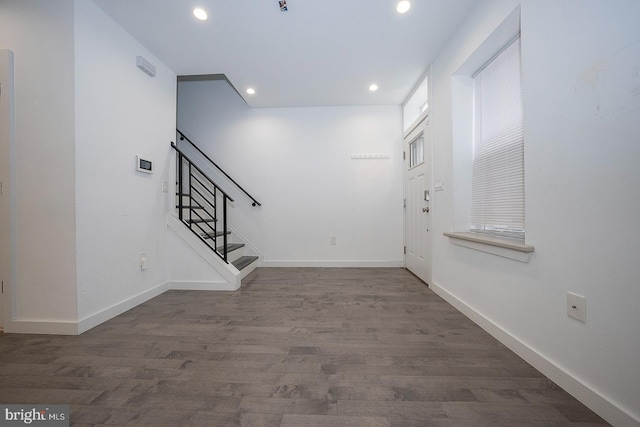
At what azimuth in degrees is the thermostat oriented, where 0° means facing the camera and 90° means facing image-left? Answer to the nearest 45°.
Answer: approximately 315°

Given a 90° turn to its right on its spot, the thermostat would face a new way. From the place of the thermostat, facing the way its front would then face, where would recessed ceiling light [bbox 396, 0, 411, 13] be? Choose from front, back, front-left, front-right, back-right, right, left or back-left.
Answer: left

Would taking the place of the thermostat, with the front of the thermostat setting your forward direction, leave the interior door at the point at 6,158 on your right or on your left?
on your right

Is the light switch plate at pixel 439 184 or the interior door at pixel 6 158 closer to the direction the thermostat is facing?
the light switch plate

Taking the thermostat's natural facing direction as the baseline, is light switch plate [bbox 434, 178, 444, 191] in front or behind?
in front

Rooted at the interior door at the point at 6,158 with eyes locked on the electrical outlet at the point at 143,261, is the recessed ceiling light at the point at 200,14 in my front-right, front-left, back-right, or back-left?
front-right
